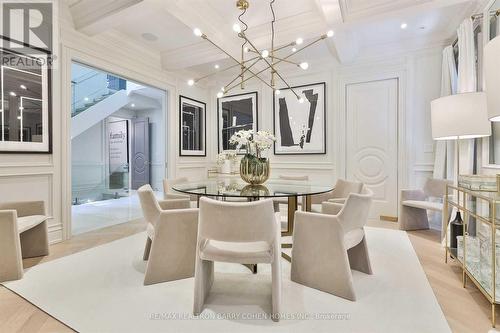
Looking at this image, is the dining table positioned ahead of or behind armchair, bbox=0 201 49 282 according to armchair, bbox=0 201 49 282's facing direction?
ahead

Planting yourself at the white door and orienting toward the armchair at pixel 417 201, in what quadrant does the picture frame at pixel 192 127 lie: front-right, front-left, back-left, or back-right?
back-right

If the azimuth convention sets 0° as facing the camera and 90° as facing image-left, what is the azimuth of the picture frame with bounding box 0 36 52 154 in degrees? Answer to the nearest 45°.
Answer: approximately 315°

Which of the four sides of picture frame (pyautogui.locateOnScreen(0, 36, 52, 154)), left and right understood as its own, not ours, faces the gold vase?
front

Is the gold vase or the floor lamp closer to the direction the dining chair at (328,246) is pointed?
the gold vase

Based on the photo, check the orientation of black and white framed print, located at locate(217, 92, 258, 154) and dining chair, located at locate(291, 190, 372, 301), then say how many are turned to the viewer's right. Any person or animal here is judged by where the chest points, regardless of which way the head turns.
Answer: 0

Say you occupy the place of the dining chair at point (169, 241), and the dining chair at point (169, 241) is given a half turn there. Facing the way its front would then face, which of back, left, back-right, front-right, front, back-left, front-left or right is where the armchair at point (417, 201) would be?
back-left

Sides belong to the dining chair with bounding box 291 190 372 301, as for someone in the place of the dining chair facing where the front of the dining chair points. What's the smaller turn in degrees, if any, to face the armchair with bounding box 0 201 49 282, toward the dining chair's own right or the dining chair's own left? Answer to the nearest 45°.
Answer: approximately 45° to the dining chair's own left

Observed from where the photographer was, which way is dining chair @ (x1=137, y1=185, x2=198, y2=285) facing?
facing away from the viewer and to the right of the viewer

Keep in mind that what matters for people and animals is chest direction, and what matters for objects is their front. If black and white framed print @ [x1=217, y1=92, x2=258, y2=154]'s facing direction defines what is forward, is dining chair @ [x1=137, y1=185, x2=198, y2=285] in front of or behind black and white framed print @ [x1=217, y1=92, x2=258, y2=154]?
in front

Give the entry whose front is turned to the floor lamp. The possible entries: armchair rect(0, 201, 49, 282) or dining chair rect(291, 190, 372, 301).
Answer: the armchair

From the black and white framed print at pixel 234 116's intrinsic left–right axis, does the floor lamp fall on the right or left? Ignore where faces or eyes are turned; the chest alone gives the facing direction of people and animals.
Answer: on its left
